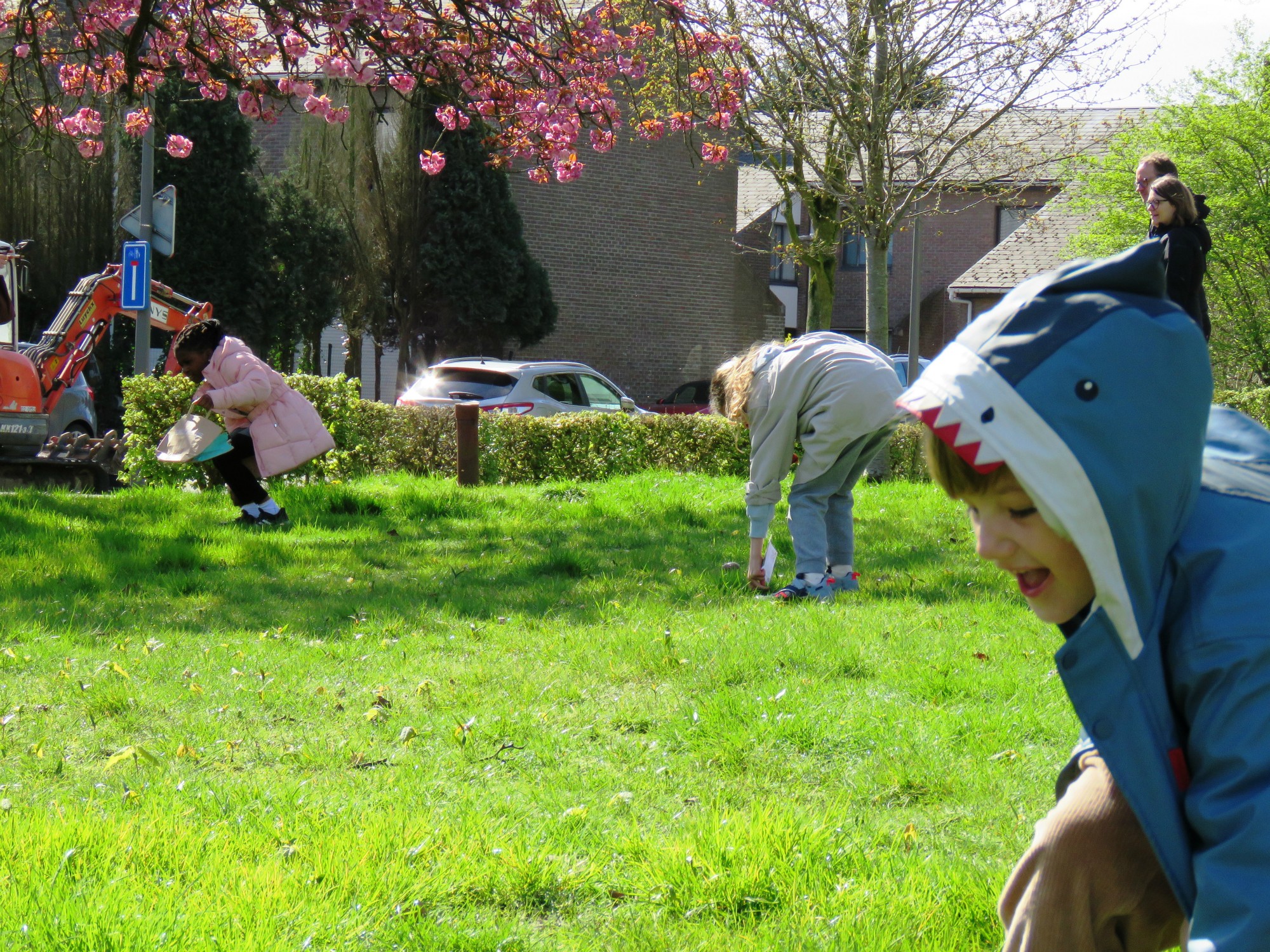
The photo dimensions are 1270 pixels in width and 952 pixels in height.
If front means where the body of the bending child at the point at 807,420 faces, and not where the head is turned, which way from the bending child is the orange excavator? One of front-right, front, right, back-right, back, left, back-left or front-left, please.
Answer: front-right

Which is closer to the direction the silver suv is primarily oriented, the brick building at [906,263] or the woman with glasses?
the brick building

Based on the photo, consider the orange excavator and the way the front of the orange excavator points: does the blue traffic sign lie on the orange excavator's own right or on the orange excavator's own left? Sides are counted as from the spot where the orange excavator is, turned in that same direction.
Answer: on the orange excavator's own right

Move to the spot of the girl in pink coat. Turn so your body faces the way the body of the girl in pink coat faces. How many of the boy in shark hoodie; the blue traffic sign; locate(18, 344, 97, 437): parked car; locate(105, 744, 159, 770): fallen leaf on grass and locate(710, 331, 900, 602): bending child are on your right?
2

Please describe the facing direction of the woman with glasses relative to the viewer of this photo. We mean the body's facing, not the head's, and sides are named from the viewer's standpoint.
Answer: facing to the left of the viewer

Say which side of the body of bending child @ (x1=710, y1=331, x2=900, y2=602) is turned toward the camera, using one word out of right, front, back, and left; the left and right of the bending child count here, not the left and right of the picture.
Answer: left

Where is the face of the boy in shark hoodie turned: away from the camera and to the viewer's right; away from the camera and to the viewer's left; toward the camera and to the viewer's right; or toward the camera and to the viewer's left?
toward the camera and to the viewer's left

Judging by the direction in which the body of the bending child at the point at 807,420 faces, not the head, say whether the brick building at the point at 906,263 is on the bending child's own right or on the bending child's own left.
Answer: on the bending child's own right

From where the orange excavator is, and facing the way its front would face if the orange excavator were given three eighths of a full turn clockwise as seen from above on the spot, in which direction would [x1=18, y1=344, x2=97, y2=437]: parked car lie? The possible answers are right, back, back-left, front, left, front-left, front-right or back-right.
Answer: back-right

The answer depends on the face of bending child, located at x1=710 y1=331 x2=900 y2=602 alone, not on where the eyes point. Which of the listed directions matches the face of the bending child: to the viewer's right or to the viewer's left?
to the viewer's left

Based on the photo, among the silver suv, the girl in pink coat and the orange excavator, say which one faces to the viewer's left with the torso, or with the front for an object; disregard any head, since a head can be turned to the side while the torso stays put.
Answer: the girl in pink coat

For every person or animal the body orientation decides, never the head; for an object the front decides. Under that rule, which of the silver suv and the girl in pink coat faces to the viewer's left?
the girl in pink coat

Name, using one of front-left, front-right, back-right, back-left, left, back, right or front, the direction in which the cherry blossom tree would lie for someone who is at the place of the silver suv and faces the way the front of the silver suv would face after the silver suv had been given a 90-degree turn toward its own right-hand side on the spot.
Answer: front-right

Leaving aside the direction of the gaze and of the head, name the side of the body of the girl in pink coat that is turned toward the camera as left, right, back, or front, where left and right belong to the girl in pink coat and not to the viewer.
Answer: left
